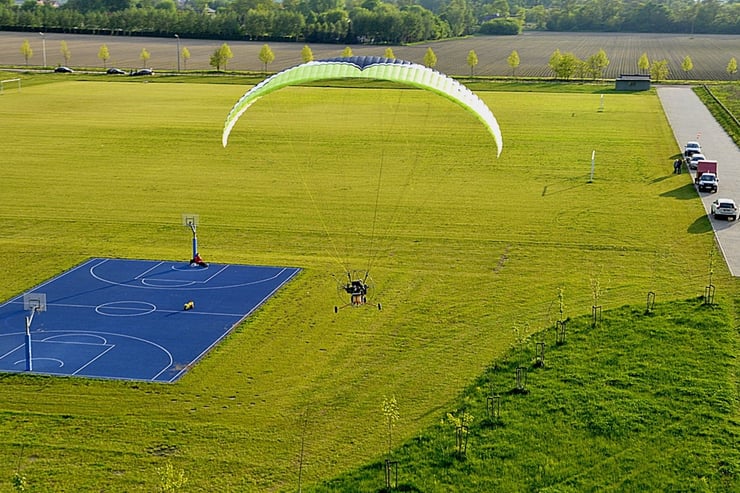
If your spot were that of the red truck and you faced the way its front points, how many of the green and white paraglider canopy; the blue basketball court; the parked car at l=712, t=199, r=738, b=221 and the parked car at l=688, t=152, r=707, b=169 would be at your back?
1

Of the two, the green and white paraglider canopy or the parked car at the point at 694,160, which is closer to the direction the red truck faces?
the green and white paraglider canopy

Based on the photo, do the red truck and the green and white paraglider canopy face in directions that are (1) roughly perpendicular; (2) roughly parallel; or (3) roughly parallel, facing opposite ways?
roughly parallel

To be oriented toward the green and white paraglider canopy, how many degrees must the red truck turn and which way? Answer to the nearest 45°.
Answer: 0° — it already faces it

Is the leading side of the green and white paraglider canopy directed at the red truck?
no

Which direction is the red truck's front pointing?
toward the camera

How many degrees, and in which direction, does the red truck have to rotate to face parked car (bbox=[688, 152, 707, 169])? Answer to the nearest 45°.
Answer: approximately 180°

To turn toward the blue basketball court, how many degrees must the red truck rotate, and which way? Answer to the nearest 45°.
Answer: approximately 45° to its right

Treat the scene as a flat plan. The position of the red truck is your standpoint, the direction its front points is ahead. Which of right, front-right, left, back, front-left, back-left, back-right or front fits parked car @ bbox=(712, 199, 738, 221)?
front

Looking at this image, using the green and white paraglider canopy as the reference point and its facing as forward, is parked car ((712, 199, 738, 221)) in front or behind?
behind

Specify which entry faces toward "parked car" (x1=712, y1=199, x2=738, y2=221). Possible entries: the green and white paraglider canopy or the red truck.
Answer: the red truck

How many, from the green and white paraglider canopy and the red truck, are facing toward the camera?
2

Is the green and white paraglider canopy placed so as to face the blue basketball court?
no

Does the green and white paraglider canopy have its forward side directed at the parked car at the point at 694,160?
no

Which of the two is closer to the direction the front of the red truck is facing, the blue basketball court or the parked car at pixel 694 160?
the blue basketball court
